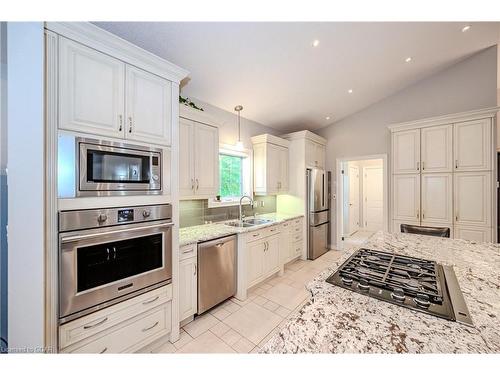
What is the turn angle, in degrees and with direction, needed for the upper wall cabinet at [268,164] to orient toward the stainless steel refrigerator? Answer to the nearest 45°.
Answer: approximately 90° to its left

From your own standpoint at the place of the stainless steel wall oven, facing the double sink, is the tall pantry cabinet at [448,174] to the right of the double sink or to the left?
right

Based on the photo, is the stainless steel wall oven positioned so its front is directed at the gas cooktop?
yes

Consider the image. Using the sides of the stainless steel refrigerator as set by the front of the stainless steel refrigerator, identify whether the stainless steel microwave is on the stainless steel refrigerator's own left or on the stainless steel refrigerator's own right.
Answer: on the stainless steel refrigerator's own right

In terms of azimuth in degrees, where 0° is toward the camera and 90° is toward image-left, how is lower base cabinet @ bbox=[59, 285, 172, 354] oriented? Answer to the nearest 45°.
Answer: approximately 315°

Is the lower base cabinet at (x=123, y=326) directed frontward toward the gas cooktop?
yes

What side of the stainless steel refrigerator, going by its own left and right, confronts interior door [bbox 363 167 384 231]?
left
